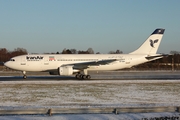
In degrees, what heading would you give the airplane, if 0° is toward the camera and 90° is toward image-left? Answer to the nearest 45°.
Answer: approximately 90°
